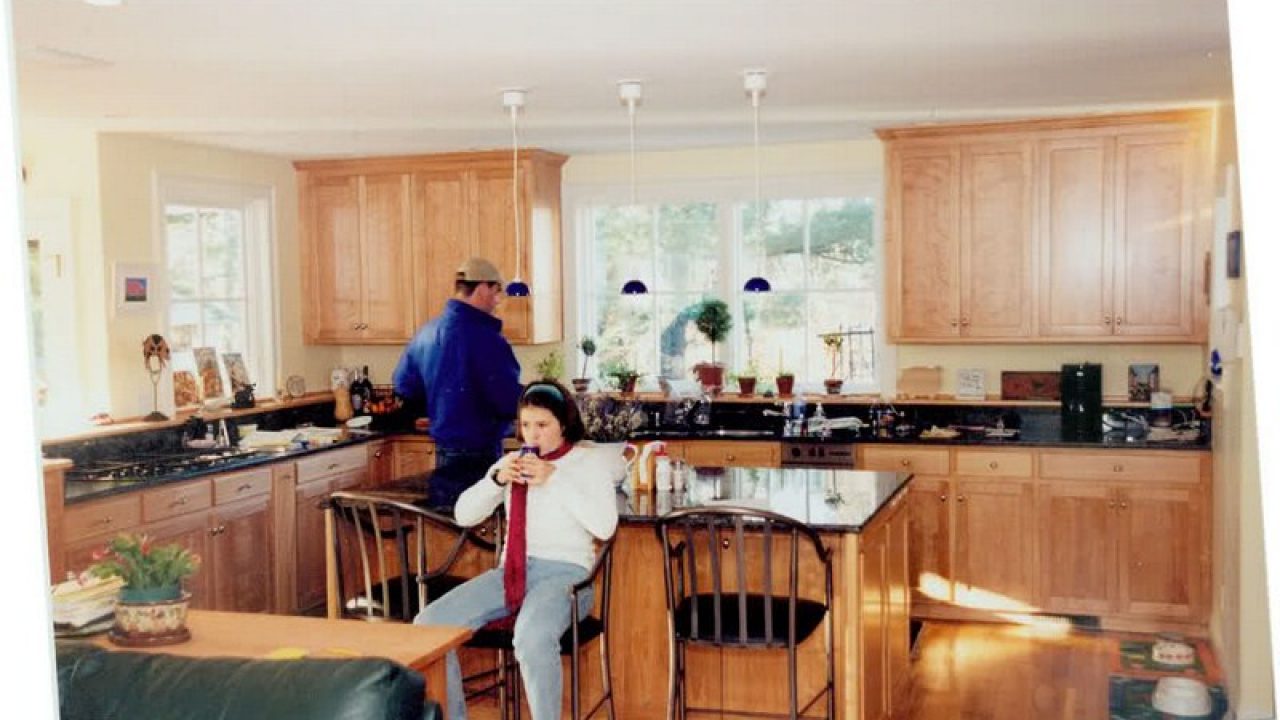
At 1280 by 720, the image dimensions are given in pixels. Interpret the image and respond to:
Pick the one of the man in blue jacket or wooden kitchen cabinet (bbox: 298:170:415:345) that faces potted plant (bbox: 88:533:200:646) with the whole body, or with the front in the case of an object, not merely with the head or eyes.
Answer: the wooden kitchen cabinet

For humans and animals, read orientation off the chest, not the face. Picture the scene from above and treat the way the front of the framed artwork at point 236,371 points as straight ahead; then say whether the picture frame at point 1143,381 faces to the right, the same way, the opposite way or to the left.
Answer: to the right

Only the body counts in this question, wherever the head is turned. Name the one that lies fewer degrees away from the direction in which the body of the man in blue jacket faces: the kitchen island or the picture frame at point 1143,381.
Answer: the picture frame

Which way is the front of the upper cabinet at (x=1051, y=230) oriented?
toward the camera

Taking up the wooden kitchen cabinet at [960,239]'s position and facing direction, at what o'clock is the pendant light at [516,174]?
The pendant light is roughly at 2 o'clock from the wooden kitchen cabinet.

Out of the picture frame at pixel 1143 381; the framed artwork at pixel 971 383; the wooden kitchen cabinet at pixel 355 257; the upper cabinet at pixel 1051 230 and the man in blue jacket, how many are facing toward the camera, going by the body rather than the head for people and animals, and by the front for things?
4

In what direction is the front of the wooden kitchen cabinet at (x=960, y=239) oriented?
toward the camera

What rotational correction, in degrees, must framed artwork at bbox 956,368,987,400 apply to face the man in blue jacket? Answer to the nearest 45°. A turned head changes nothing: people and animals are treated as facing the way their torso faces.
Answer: approximately 45° to its right

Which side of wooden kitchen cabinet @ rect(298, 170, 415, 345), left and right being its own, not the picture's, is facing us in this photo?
front

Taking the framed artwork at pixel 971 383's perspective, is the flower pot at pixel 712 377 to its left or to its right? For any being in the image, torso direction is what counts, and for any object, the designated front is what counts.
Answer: on its right

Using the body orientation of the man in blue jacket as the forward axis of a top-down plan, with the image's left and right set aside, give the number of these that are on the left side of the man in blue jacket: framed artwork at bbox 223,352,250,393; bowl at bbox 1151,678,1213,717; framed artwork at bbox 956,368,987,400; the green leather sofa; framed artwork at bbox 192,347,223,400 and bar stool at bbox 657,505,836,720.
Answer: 2

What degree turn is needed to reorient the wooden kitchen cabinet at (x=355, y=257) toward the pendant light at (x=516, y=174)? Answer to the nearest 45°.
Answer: approximately 45° to its left

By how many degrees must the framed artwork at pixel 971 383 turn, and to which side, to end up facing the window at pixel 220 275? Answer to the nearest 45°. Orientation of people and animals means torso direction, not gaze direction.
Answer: approximately 90° to its right

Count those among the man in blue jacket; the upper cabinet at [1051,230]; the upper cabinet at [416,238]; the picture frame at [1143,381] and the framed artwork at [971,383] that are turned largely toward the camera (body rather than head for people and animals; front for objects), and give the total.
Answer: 4
